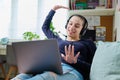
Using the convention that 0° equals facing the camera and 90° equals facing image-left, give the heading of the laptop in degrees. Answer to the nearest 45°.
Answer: approximately 225°
